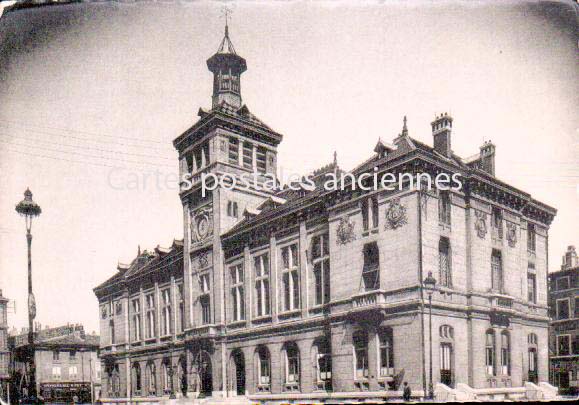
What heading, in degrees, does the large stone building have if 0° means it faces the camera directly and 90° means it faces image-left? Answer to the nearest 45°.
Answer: approximately 45°

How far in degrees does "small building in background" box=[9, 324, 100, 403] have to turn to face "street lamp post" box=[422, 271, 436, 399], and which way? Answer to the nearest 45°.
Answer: approximately 45° to its left

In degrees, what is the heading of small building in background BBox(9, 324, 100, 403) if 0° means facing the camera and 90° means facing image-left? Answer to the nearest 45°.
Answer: approximately 0°

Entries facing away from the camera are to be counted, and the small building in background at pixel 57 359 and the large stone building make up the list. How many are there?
0
